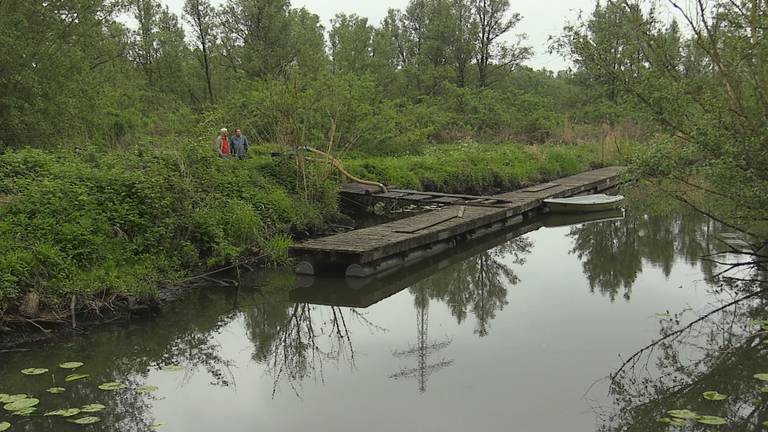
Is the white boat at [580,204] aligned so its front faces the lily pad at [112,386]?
no

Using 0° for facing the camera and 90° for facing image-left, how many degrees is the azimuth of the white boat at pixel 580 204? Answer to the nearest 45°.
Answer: approximately 90°

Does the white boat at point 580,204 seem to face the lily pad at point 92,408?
no

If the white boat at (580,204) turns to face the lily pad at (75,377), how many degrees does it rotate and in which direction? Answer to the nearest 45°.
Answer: approximately 90° to its left

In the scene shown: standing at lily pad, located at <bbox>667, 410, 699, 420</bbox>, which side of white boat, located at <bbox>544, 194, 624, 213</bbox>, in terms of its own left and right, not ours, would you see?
left

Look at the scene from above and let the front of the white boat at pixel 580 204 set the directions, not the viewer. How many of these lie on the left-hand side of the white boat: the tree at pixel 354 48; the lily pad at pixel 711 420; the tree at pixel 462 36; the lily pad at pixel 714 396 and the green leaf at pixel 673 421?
3

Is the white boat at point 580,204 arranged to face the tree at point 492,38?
no

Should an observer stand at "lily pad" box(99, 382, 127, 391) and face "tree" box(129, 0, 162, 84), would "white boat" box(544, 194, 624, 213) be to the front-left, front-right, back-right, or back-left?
front-right

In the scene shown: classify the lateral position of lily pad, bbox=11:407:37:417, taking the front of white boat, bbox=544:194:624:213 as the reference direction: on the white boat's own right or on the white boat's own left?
on the white boat's own left

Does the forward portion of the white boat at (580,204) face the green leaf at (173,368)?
no

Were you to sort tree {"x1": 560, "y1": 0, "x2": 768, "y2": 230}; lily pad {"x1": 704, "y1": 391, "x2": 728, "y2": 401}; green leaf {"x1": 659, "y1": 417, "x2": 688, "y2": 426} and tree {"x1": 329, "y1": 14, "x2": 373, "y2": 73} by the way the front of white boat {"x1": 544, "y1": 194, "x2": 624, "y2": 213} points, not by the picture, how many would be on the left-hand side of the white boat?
3

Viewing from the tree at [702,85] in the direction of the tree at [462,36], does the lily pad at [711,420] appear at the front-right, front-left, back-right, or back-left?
back-left

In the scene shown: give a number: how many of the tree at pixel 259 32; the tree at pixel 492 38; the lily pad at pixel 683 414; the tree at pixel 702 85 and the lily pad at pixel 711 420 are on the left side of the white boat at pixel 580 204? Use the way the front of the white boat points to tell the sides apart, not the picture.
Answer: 3

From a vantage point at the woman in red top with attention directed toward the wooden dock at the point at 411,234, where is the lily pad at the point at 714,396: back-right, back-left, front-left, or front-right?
front-right
